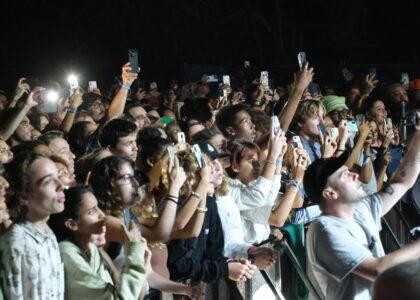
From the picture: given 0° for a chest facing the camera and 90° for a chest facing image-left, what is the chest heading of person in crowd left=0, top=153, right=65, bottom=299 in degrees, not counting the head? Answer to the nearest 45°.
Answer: approximately 315°

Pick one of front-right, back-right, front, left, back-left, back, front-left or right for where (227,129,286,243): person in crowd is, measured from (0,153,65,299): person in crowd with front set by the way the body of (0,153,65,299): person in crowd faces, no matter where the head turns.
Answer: left

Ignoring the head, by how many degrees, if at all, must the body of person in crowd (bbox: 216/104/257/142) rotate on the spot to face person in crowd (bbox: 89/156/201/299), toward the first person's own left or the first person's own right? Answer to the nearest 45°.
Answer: approximately 90° to the first person's own right
